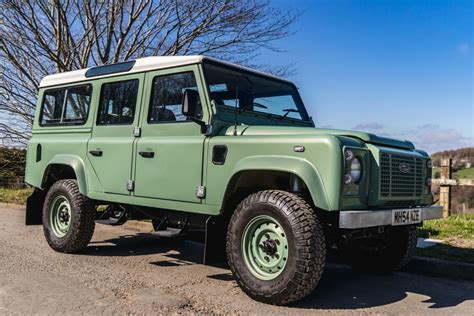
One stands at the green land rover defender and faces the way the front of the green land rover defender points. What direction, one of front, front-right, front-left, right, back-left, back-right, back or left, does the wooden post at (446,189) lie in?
left

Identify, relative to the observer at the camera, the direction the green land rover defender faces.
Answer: facing the viewer and to the right of the viewer
